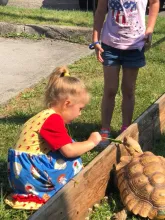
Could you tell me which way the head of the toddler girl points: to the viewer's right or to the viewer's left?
to the viewer's right

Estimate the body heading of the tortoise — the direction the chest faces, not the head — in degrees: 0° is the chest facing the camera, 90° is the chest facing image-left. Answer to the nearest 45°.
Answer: approximately 135°

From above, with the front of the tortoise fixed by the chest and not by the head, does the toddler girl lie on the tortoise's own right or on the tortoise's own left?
on the tortoise's own left
